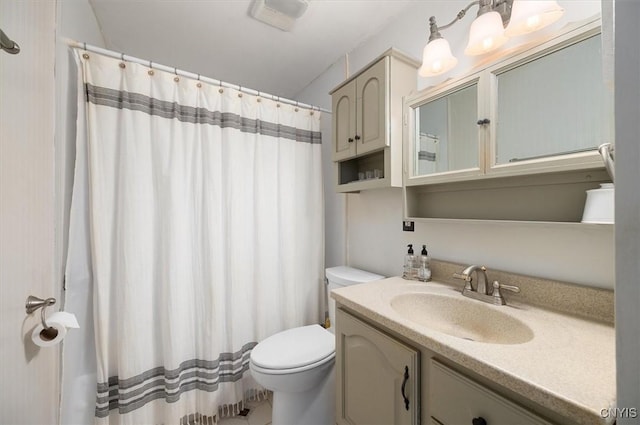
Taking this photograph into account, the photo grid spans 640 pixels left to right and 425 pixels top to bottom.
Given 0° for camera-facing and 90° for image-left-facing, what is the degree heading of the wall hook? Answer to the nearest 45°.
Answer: approximately 315°

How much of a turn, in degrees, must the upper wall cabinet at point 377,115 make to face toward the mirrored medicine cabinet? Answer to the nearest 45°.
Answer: approximately 90° to its left

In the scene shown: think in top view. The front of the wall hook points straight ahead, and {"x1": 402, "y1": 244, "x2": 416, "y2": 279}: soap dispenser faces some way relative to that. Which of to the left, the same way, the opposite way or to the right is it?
the opposite way

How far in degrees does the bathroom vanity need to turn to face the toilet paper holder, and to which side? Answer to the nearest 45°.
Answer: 0° — it already faces it

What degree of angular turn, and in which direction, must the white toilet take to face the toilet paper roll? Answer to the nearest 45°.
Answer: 0° — it already faces it
